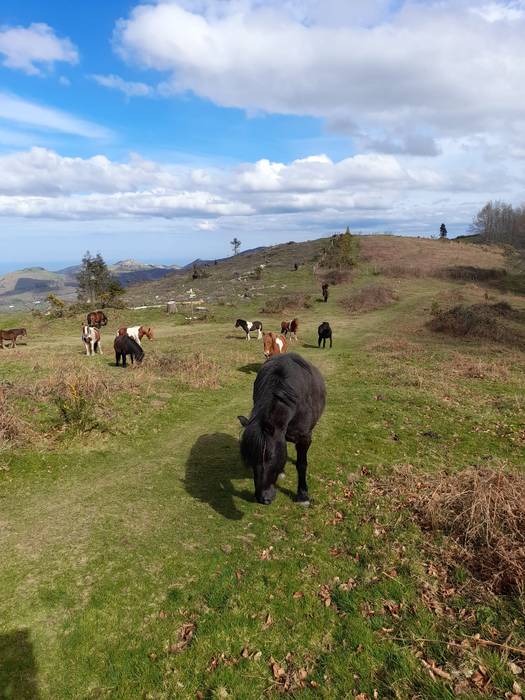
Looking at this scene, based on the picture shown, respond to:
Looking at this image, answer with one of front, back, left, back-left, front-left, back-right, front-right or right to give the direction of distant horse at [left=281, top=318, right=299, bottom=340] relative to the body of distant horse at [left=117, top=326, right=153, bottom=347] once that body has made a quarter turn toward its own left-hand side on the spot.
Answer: right

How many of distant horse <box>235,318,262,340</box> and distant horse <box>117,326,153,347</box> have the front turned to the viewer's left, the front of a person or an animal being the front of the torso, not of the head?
1

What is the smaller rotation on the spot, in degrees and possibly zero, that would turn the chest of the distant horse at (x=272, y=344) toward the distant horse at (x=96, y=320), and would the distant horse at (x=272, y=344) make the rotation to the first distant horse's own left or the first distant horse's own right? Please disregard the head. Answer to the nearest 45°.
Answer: approximately 90° to the first distant horse's own right

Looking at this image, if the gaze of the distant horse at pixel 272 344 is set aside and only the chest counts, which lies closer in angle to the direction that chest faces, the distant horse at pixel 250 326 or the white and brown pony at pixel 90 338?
the white and brown pony

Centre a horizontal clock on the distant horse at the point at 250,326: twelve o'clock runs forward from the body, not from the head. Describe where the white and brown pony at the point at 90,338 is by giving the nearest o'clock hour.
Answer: The white and brown pony is roughly at 11 o'clock from the distant horse.

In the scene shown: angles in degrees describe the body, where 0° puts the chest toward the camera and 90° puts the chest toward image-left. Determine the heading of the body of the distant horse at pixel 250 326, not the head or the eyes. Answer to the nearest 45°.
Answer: approximately 90°

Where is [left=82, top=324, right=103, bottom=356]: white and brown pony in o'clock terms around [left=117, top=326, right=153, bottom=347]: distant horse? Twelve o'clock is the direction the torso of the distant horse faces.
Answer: The white and brown pony is roughly at 6 o'clock from the distant horse.

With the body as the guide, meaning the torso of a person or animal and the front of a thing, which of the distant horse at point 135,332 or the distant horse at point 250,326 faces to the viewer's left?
the distant horse at point 250,326

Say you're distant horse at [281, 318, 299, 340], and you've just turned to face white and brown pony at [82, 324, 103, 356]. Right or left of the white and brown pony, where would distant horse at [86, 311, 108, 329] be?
right

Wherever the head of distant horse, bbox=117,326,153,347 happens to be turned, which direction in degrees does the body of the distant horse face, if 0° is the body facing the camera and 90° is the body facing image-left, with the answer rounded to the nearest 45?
approximately 270°
